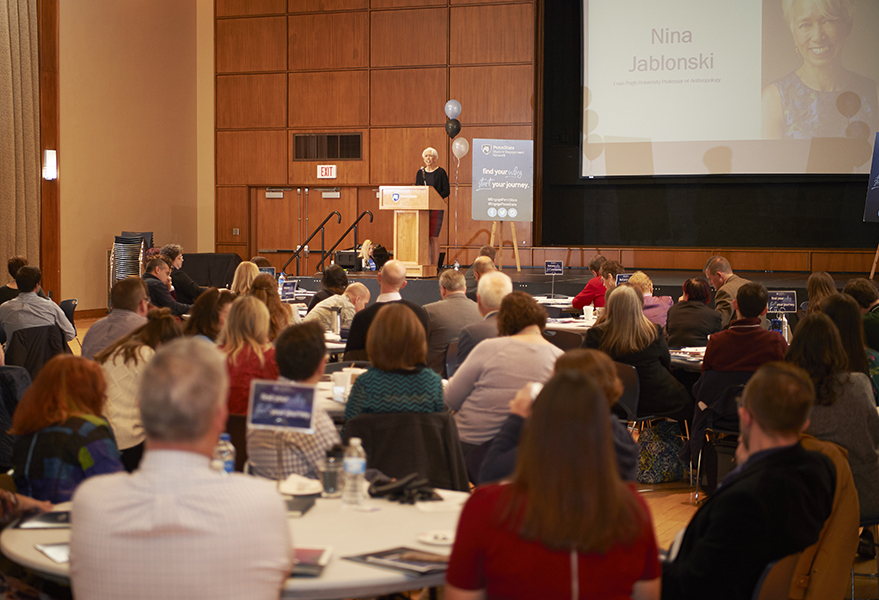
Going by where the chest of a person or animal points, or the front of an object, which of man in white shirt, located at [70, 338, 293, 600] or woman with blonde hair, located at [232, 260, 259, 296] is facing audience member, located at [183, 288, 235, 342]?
the man in white shirt

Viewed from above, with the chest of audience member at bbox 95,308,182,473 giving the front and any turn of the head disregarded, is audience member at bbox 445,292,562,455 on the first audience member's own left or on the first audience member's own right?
on the first audience member's own right

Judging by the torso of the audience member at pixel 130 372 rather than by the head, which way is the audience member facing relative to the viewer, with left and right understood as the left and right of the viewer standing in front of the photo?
facing away from the viewer and to the right of the viewer

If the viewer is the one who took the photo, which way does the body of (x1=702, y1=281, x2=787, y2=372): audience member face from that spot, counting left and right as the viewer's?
facing away from the viewer

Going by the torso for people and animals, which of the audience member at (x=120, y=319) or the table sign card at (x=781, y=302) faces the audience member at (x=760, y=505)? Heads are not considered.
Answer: the table sign card

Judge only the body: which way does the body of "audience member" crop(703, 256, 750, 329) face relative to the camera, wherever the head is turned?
to the viewer's left

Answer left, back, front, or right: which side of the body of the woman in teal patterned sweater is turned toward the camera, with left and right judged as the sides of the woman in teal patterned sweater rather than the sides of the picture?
back

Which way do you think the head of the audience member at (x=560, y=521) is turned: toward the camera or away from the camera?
away from the camera

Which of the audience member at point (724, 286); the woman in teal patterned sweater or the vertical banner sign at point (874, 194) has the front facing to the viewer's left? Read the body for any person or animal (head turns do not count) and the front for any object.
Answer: the audience member
